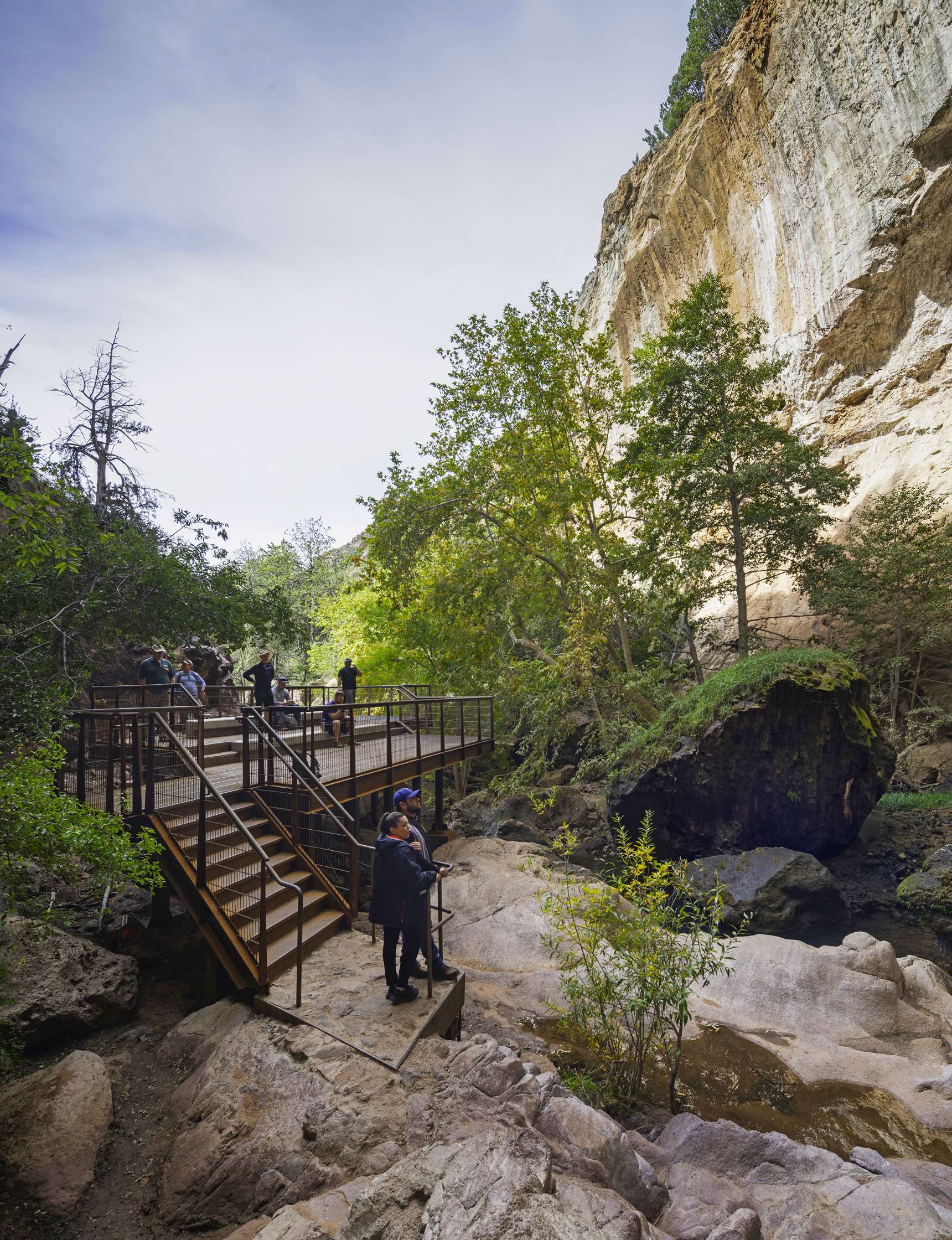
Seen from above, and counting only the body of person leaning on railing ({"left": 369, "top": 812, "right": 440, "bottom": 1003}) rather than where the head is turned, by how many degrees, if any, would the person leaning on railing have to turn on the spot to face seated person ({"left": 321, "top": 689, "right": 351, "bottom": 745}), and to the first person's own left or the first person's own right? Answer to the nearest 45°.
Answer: approximately 90° to the first person's own left

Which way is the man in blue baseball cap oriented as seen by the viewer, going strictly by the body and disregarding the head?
to the viewer's right

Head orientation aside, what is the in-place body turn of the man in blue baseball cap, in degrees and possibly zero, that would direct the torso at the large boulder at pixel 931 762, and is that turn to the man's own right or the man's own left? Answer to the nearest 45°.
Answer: approximately 45° to the man's own left

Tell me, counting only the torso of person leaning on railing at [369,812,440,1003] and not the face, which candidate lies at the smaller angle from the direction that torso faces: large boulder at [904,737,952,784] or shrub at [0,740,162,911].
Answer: the large boulder

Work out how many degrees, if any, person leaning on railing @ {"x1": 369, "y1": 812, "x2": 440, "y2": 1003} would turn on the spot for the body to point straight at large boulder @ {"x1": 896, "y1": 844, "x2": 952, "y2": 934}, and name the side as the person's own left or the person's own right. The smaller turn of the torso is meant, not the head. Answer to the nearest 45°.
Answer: approximately 45° to the person's own left

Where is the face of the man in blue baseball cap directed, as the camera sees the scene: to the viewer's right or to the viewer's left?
to the viewer's right

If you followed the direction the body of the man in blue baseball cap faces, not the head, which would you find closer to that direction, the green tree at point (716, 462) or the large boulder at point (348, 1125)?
the green tree

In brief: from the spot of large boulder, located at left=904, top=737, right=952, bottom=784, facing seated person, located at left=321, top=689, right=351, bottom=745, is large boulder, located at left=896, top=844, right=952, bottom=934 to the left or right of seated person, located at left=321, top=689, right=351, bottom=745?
left

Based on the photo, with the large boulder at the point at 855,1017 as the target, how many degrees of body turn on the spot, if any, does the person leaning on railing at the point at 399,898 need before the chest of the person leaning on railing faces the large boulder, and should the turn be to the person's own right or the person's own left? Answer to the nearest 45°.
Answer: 0° — they already face it

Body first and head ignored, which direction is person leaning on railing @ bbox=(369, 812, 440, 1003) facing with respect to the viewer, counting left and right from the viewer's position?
facing to the right of the viewer

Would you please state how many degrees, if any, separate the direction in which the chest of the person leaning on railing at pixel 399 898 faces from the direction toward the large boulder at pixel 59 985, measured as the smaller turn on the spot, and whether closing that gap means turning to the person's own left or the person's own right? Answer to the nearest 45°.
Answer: approximately 180°

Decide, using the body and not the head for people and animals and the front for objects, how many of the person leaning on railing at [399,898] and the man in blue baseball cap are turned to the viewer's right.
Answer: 2

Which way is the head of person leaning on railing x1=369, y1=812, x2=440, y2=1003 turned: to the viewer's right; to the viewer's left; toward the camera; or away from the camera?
to the viewer's right

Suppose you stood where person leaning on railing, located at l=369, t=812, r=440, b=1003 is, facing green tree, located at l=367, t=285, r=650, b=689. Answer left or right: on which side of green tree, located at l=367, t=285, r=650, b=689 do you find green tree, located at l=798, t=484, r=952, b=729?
right
